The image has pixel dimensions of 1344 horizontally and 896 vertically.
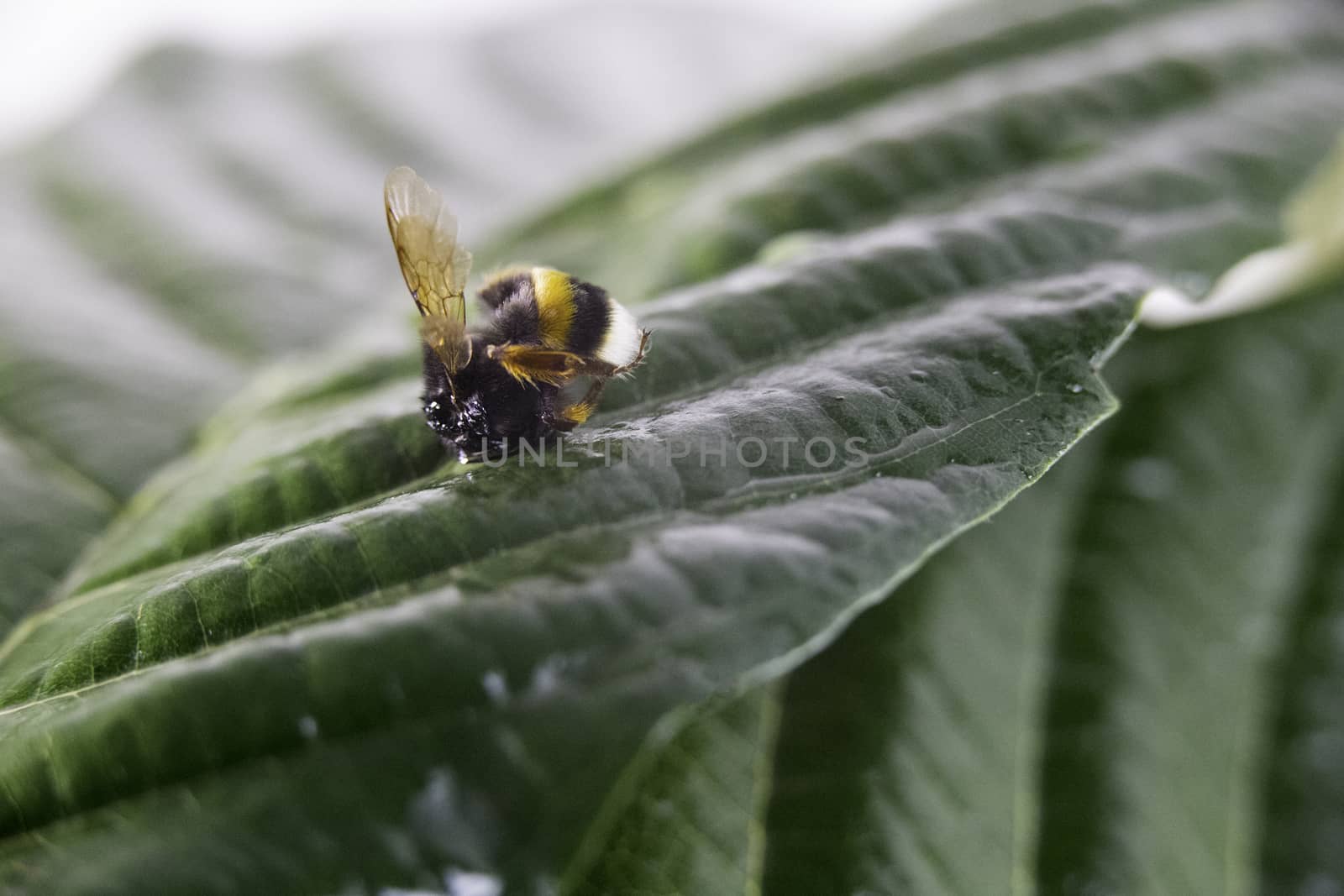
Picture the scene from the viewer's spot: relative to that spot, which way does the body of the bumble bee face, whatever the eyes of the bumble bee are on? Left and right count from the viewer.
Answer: facing to the left of the viewer
